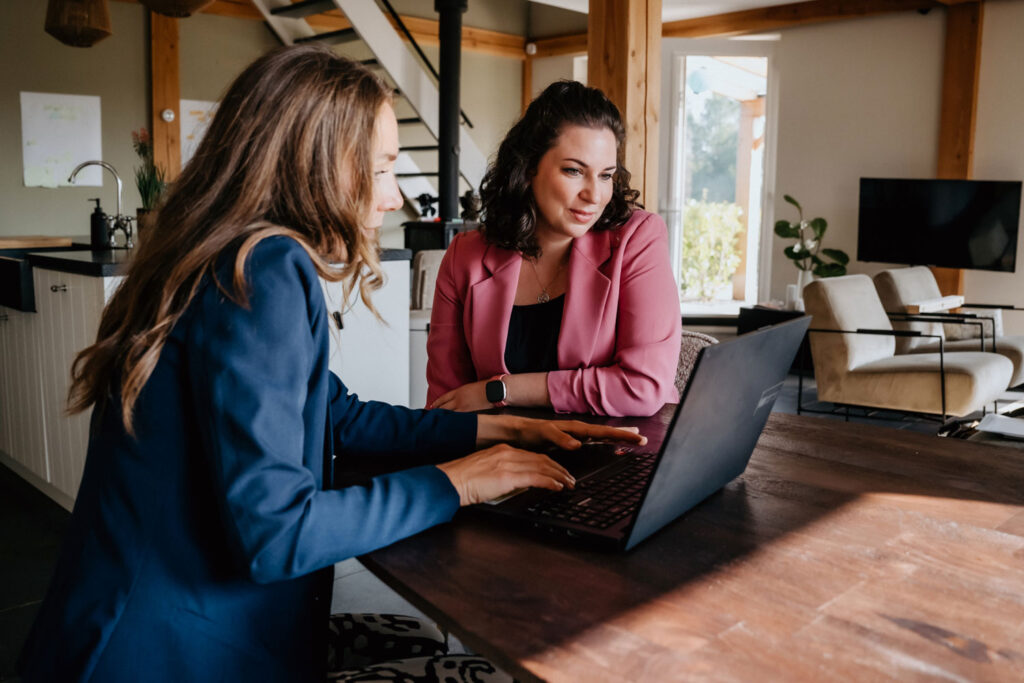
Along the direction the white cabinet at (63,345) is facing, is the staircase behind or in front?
behind

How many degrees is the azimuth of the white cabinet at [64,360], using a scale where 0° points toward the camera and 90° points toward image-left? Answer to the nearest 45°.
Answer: approximately 45°

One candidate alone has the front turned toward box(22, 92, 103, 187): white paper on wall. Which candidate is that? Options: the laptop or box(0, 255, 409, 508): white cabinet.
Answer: the laptop

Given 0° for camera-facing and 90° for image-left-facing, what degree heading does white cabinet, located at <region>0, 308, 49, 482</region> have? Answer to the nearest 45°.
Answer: approximately 45°

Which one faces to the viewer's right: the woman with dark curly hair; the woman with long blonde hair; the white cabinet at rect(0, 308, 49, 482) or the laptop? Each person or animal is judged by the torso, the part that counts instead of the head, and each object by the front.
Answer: the woman with long blonde hair
